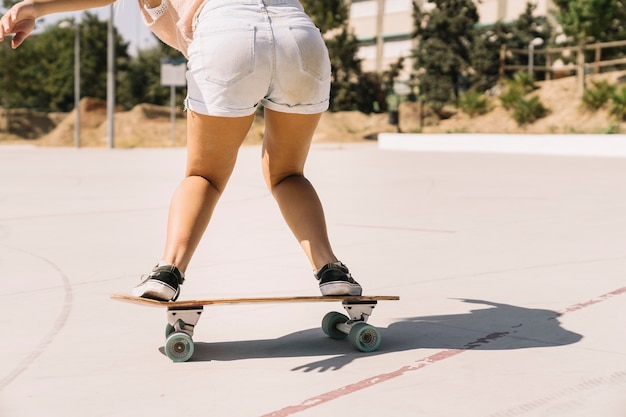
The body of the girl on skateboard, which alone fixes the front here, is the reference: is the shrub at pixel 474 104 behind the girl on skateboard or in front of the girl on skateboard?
in front

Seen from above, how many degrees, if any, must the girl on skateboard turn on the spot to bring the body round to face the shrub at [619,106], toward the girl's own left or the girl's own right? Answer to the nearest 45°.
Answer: approximately 45° to the girl's own right

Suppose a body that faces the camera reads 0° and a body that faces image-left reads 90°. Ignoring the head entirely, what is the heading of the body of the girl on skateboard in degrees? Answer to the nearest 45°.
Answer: approximately 180°

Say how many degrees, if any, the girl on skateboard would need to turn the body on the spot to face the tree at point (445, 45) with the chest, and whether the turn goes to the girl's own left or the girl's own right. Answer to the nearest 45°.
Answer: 0° — they already face it
